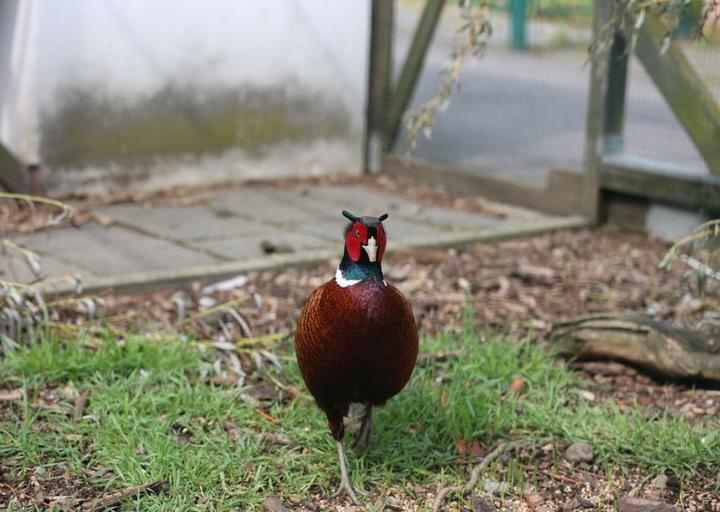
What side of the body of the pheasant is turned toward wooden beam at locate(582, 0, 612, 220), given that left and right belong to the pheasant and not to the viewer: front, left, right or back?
back

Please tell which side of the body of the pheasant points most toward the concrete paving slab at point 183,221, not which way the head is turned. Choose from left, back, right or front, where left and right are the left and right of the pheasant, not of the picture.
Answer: back

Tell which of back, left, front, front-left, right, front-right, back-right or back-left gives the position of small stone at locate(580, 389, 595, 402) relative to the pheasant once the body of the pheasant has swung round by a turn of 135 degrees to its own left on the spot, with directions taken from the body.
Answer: front

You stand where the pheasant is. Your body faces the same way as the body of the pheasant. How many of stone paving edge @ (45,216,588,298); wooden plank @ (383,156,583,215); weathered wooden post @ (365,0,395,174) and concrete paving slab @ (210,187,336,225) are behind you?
4

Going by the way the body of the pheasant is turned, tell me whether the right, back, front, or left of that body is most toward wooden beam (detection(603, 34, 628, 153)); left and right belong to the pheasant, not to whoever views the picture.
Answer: back

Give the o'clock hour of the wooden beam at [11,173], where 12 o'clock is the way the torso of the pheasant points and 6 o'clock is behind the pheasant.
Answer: The wooden beam is roughly at 5 o'clock from the pheasant.

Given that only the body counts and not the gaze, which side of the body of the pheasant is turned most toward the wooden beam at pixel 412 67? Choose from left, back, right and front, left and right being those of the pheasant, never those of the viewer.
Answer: back

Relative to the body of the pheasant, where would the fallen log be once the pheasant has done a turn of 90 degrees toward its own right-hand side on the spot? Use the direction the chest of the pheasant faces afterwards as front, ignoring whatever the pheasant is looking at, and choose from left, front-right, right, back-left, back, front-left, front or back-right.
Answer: back-right

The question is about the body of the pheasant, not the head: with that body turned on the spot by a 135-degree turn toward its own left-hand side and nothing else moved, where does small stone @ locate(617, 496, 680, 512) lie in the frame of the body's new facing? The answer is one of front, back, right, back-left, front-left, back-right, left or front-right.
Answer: front-right

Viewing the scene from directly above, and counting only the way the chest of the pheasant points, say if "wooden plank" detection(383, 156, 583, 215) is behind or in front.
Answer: behind

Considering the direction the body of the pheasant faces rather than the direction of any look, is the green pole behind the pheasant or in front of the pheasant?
behind

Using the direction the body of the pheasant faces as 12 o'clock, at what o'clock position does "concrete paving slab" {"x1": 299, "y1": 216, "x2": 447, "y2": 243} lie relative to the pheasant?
The concrete paving slab is roughly at 6 o'clock from the pheasant.

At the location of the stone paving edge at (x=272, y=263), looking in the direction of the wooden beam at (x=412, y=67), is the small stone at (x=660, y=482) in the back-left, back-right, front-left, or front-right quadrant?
back-right

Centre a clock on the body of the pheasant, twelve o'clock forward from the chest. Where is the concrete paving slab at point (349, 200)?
The concrete paving slab is roughly at 6 o'clock from the pheasant.

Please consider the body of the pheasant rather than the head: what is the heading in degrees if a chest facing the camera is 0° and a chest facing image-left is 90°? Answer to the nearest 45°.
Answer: approximately 0°

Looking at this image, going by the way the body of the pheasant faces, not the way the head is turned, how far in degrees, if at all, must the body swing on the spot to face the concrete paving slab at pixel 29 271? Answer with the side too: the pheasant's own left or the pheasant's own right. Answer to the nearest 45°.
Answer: approximately 135° to the pheasant's own right

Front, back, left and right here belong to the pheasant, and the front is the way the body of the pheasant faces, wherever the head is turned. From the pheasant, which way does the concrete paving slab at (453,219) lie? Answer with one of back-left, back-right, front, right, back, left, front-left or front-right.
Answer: back
